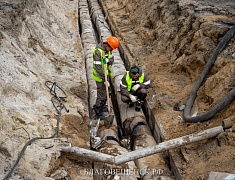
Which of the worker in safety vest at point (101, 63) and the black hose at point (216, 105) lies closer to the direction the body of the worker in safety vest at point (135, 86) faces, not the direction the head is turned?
the black hose

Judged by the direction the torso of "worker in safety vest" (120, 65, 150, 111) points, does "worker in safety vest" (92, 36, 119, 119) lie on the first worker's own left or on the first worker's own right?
on the first worker's own right

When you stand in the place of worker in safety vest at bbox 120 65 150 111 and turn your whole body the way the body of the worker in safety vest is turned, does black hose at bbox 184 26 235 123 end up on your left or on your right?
on your left

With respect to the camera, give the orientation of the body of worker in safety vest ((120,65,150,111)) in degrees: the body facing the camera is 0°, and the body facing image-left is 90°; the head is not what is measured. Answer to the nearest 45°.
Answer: approximately 0°

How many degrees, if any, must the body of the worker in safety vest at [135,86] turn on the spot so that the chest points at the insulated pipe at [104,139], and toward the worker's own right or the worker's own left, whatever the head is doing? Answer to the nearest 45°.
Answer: approximately 45° to the worker's own right
